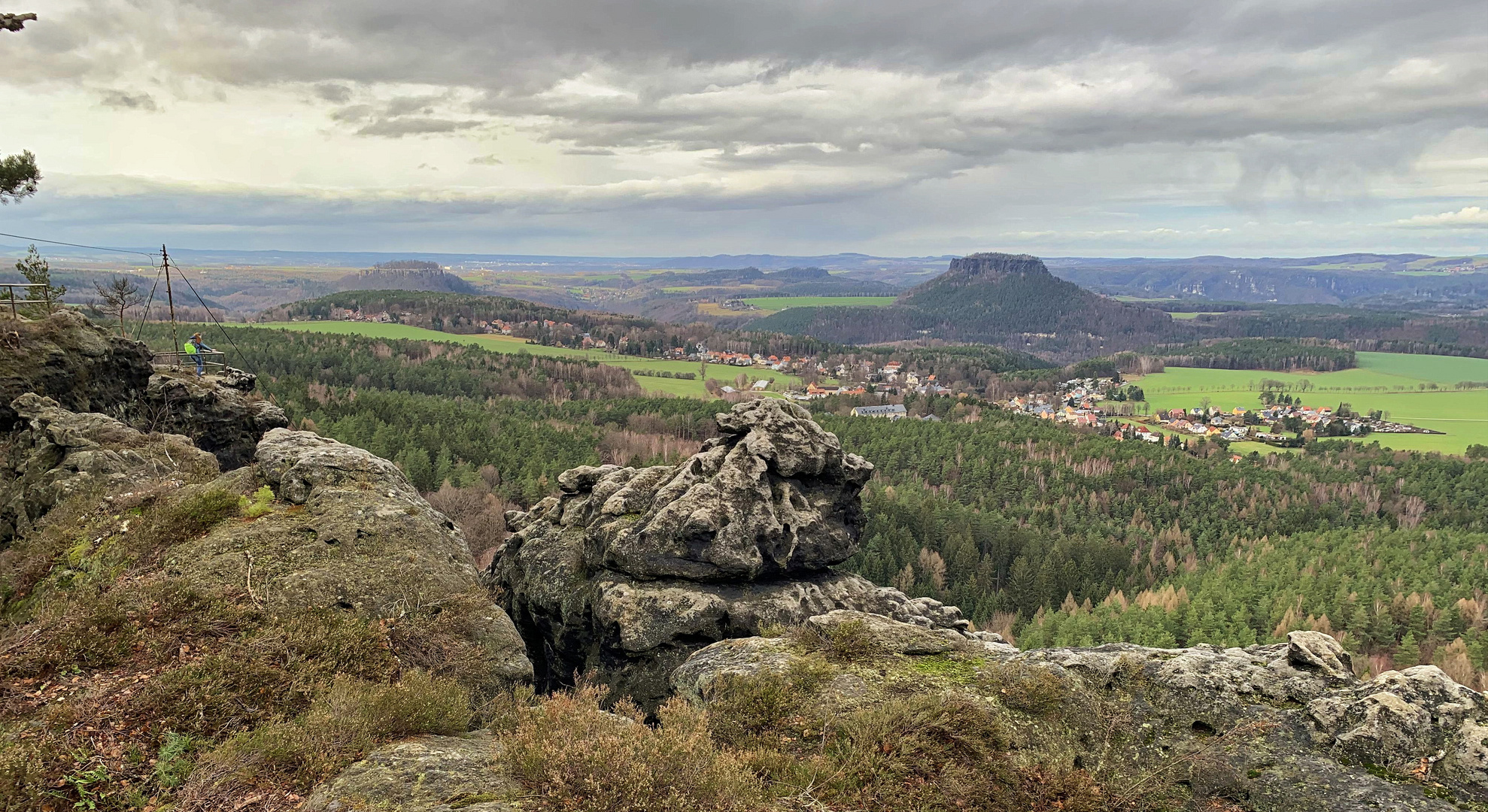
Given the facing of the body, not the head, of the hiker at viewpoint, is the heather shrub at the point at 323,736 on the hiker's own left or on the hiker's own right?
on the hiker's own right

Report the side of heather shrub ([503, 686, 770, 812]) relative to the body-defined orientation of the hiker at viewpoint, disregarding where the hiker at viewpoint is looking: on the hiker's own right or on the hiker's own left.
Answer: on the hiker's own right

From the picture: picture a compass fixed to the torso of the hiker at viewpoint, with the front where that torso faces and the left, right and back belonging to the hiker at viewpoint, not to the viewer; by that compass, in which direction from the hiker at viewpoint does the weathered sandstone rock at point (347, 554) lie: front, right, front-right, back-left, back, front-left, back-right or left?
right
